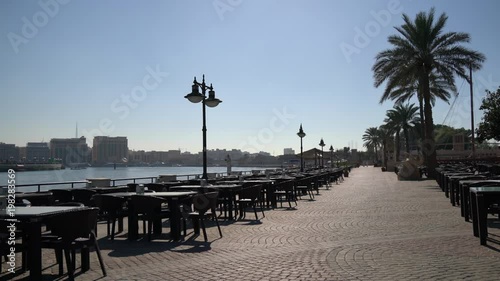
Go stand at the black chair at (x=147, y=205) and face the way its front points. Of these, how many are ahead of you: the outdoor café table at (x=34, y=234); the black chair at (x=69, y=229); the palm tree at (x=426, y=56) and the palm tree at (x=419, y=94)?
2

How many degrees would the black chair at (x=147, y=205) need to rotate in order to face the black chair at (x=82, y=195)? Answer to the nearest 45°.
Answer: approximately 90° to its left

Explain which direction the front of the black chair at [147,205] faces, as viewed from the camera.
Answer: facing away from the viewer and to the right of the viewer

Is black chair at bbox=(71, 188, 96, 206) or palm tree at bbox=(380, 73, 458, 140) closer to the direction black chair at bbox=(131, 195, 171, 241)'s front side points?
the palm tree

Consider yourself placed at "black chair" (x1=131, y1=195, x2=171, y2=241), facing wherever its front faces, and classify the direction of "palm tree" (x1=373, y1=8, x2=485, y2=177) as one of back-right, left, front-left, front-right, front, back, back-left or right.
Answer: front

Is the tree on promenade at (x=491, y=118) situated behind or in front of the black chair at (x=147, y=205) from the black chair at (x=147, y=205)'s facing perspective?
in front

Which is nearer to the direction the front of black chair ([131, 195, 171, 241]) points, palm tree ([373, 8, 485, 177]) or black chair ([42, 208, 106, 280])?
the palm tree

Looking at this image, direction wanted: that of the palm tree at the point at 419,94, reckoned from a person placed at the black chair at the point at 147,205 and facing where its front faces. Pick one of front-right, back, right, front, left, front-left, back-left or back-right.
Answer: front

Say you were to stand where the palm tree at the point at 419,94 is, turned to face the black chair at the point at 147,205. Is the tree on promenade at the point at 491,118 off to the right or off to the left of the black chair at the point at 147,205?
left

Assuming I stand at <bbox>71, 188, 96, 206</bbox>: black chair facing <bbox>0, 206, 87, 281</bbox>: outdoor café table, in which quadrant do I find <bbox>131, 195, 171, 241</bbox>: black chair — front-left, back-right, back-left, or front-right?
front-left

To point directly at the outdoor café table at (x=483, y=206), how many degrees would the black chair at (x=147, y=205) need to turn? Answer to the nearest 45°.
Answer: approximately 45° to its right

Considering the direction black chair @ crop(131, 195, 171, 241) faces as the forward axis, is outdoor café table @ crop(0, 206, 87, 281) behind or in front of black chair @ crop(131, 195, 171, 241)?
behind
